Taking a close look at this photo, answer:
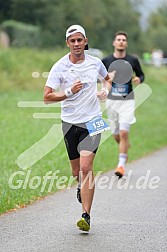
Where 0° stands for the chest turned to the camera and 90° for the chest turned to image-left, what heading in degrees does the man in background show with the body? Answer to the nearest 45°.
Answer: approximately 0°

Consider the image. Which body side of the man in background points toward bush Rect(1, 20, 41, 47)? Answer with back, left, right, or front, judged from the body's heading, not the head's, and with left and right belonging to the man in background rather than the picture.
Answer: back
